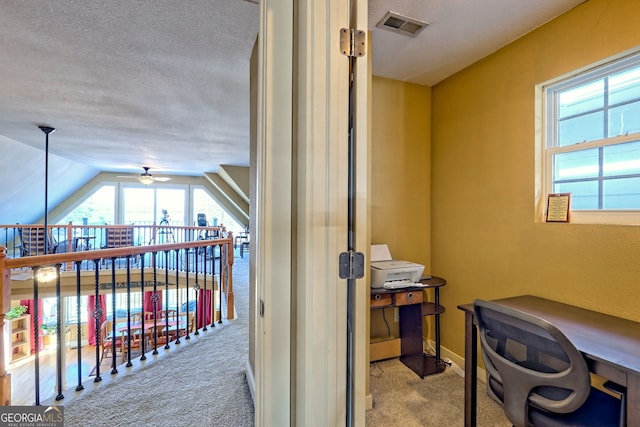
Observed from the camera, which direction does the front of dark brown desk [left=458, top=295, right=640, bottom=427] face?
facing the viewer and to the left of the viewer

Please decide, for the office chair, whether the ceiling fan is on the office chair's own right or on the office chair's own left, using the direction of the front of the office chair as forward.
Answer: on the office chair's own left

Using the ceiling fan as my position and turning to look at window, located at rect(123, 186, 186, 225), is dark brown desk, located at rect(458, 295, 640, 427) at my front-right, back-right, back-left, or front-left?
back-right

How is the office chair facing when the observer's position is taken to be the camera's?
facing away from the viewer and to the right of the viewer

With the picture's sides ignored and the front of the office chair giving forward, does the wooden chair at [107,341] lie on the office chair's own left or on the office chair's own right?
on the office chair's own left

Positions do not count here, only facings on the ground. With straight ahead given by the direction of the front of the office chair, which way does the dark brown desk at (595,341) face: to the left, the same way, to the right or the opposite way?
the opposite way
